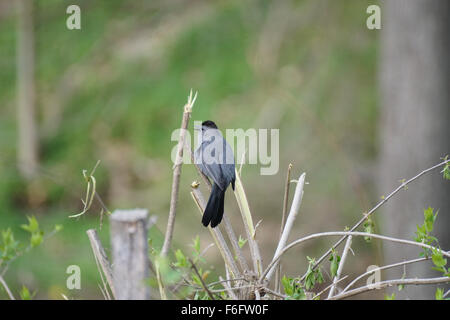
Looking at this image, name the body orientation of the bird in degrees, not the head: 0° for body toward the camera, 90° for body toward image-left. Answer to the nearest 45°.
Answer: approximately 135°

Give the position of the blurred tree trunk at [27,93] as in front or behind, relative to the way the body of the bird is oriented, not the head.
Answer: in front

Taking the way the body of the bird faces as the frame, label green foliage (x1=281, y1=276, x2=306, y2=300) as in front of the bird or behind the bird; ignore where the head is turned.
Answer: behind

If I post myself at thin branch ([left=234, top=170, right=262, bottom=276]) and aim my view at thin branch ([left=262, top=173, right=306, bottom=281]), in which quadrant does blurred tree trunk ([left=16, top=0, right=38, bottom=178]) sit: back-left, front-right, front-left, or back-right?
back-left

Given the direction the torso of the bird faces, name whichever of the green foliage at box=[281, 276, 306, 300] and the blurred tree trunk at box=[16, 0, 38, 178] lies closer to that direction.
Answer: the blurred tree trunk

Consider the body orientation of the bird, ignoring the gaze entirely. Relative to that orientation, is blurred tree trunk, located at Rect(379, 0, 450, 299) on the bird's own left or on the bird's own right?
on the bird's own right
